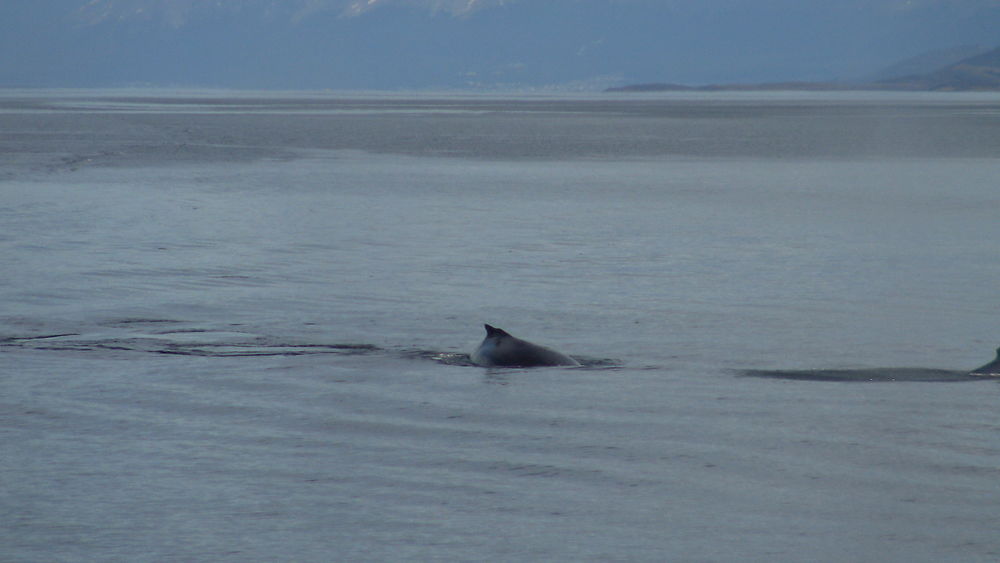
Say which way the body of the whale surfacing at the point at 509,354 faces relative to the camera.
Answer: to the viewer's right
